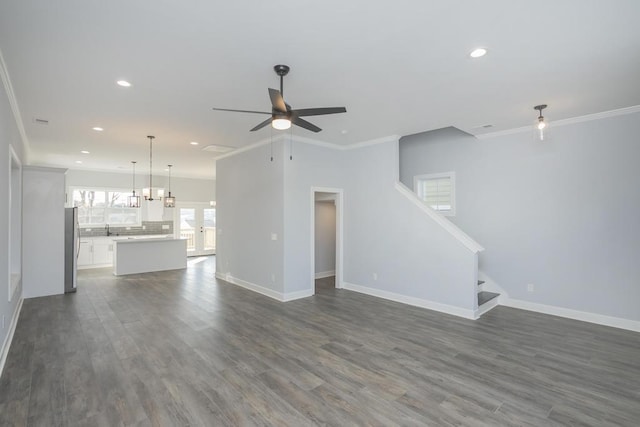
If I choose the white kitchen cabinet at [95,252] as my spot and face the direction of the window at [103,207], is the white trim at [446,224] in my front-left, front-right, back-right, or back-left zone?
back-right

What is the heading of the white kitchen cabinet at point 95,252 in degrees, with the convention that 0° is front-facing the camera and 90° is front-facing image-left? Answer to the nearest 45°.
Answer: approximately 0°

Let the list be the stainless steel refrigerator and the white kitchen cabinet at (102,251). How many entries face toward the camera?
1

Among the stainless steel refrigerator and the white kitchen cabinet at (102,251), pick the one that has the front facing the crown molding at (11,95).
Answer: the white kitchen cabinet

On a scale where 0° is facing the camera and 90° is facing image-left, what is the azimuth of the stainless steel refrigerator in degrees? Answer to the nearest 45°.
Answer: approximately 270°

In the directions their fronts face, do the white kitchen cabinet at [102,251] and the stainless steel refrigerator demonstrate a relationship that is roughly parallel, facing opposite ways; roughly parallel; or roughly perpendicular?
roughly perpendicular

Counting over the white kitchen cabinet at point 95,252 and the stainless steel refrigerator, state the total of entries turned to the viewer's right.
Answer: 1
